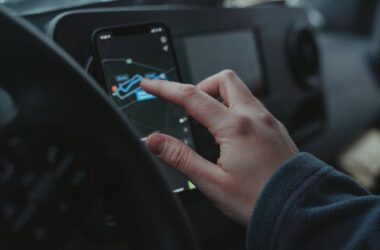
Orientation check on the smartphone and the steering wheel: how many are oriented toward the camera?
2

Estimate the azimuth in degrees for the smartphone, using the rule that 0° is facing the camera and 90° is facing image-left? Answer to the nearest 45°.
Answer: approximately 0°
